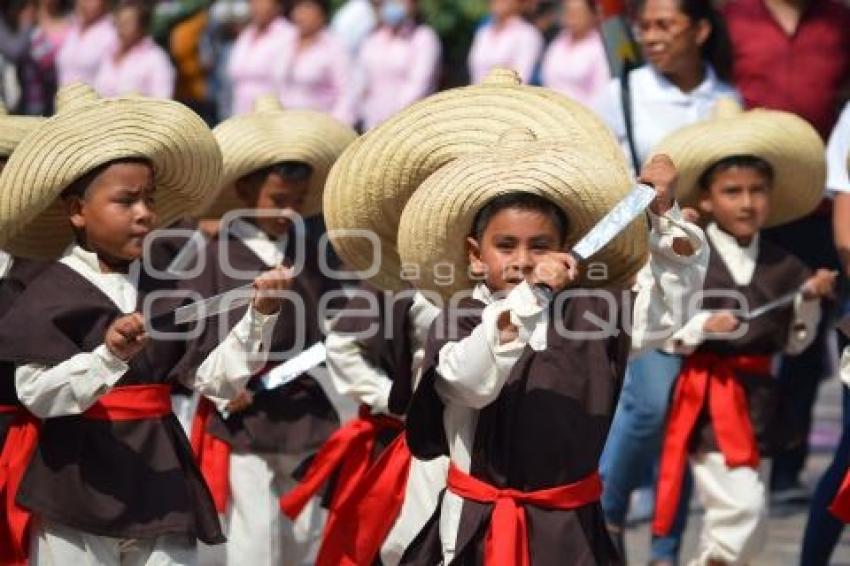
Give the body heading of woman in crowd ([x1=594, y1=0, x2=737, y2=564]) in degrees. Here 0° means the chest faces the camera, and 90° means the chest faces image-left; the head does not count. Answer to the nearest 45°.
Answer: approximately 45°

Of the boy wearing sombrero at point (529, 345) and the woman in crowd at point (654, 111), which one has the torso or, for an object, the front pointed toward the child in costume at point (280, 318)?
the woman in crowd

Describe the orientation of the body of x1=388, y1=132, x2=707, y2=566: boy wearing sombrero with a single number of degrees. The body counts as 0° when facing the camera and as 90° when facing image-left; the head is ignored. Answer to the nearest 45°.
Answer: approximately 0°

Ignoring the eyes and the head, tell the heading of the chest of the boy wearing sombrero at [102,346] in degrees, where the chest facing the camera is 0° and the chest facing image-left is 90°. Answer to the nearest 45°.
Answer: approximately 315°

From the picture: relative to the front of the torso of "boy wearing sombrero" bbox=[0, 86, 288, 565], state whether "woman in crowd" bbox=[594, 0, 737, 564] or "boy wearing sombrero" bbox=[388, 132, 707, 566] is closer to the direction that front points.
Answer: the boy wearing sombrero

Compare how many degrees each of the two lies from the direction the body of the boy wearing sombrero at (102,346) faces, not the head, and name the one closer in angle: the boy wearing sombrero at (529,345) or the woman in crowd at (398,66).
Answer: the boy wearing sombrero

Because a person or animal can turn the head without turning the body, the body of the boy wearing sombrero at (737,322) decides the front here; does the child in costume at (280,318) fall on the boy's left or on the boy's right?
on the boy's right

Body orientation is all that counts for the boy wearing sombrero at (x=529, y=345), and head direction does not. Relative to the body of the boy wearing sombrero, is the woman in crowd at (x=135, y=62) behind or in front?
behind

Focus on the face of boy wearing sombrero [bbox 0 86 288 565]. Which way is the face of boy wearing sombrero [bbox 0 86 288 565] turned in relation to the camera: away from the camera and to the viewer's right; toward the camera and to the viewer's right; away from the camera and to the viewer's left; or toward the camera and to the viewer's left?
toward the camera and to the viewer's right

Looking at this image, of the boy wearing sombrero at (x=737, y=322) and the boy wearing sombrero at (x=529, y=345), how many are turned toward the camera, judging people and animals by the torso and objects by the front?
2
